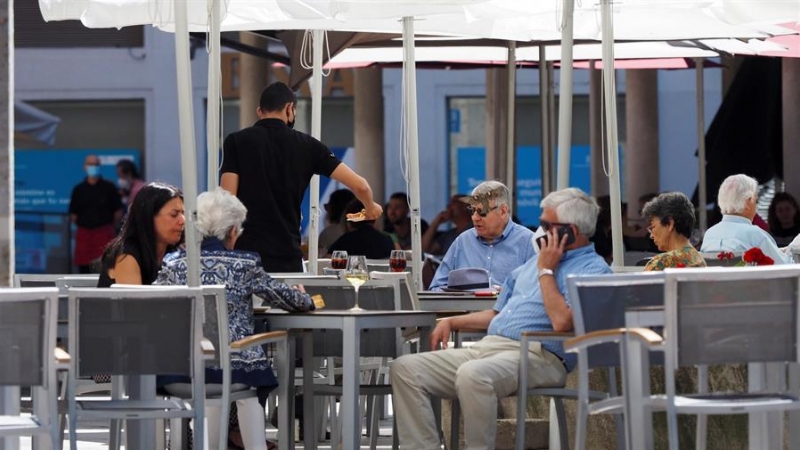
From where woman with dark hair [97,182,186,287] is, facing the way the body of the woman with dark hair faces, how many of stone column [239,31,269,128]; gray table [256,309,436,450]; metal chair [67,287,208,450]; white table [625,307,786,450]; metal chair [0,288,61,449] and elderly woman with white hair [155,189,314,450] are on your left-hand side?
1

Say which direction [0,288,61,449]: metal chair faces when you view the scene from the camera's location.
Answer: facing away from the viewer

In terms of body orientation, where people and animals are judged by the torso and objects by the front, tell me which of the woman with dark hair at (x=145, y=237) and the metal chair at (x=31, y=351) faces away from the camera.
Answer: the metal chair

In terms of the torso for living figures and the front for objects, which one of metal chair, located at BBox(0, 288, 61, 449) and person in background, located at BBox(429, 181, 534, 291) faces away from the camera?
the metal chair

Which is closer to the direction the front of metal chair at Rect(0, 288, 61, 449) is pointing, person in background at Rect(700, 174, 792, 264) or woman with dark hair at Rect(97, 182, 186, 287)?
the woman with dark hair

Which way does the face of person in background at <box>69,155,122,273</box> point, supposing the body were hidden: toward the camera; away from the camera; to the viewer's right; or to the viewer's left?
toward the camera

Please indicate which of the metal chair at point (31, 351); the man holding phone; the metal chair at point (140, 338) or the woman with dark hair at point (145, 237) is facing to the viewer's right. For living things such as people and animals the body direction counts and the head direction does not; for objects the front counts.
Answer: the woman with dark hair

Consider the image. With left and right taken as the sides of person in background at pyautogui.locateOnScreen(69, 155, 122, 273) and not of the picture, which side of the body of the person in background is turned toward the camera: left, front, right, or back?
front

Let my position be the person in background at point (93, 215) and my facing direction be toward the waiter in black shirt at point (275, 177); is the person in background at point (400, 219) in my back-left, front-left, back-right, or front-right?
front-left

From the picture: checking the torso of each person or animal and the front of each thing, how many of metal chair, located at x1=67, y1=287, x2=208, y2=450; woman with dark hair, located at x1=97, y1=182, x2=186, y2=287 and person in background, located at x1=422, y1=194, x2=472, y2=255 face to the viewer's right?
1

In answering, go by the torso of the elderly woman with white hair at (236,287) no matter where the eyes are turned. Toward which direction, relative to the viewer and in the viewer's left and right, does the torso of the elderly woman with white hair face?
facing away from the viewer and to the right of the viewer

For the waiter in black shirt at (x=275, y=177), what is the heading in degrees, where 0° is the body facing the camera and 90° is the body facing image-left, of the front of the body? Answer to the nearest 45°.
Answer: approximately 180°

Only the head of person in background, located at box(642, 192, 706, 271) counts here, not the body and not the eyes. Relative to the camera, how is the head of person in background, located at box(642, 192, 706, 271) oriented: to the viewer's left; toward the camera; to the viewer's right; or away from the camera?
to the viewer's left

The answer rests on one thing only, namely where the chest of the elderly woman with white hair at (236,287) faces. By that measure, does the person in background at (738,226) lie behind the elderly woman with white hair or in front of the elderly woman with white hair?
in front

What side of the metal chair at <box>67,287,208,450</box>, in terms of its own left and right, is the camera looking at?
back
